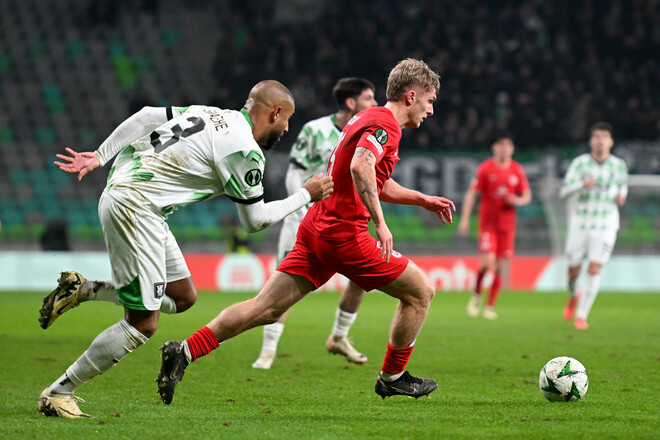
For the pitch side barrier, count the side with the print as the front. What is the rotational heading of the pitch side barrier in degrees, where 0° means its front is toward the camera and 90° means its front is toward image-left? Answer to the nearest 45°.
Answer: approximately 0°

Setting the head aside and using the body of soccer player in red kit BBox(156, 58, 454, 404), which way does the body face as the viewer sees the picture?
to the viewer's right

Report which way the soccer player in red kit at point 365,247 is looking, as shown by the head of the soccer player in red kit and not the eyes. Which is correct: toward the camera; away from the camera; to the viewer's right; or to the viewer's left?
to the viewer's right

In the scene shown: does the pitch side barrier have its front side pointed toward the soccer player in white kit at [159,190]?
yes

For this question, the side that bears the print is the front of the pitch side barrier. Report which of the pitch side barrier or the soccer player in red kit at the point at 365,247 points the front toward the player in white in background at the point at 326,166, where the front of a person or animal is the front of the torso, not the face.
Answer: the pitch side barrier

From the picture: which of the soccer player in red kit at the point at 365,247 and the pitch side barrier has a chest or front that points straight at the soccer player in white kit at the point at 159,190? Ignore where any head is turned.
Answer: the pitch side barrier

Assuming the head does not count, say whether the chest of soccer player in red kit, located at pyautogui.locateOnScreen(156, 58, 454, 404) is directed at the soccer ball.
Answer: yes

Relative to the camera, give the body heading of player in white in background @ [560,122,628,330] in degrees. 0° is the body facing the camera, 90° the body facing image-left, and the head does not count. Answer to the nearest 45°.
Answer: approximately 0°

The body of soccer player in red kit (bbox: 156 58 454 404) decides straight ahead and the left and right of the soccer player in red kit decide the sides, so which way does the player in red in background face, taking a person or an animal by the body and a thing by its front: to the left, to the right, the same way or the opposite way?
to the right

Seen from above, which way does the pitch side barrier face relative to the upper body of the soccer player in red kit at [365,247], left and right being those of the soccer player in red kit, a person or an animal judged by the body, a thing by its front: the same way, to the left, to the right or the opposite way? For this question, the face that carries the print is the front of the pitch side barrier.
to the right
